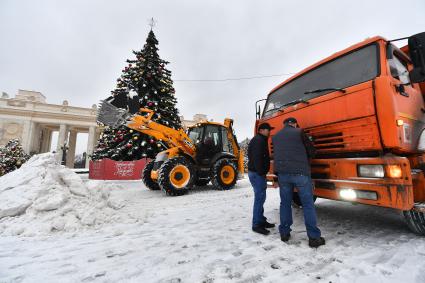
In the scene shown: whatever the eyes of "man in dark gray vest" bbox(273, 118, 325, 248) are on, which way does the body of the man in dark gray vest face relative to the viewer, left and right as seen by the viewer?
facing away from the viewer and to the right of the viewer

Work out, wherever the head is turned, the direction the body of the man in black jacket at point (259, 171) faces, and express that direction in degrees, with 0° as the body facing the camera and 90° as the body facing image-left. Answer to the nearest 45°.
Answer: approximately 270°

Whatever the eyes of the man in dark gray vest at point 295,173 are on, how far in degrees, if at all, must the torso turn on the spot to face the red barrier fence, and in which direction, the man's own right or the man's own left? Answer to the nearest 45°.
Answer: approximately 90° to the man's own left

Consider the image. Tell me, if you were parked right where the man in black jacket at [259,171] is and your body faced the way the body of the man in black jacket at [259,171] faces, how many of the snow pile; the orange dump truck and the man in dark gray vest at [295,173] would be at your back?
1

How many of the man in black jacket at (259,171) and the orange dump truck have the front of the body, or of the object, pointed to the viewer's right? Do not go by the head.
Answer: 1

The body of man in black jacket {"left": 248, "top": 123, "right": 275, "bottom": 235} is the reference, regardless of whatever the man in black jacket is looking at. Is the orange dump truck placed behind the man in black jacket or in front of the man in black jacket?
in front

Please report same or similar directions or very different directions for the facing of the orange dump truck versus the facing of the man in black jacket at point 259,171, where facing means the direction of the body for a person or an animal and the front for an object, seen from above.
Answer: very different directions

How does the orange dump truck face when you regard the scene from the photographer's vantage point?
facing the viewer and to the left of the viewer

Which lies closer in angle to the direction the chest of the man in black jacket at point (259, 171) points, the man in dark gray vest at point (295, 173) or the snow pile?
the man in dark gray vest

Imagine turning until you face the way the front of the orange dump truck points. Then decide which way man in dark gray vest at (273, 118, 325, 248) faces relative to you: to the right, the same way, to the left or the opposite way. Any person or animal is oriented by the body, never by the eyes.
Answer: the opposite way

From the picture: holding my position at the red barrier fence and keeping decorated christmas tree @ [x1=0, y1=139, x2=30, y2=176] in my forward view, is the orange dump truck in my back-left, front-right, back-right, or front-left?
back-left

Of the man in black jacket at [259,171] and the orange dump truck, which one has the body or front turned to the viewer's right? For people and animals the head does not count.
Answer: the man in black jacket

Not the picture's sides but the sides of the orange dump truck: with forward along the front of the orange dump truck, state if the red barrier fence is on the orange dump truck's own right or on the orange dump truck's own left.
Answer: on the orange dump truck's own right

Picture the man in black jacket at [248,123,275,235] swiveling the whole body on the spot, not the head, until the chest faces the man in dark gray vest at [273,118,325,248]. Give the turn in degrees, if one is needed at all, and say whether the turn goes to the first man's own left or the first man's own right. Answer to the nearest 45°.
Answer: approximately 45° to the first man's own right

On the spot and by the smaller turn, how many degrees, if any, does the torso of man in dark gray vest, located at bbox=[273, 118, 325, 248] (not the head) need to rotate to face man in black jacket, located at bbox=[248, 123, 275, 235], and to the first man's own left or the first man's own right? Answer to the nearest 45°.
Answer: approximately 90° to the first man's own left

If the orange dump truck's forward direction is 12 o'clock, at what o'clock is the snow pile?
The snow pile is roughly at 1 o'clock from the orange dump truck.

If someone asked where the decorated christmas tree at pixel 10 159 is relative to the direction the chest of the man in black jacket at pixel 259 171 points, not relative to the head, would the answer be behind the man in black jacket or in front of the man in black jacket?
behind

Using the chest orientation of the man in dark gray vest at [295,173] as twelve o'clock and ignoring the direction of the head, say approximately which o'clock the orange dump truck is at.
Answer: The orange dump truck is roughly at 1 o'clock from the man in dark gray vest.
